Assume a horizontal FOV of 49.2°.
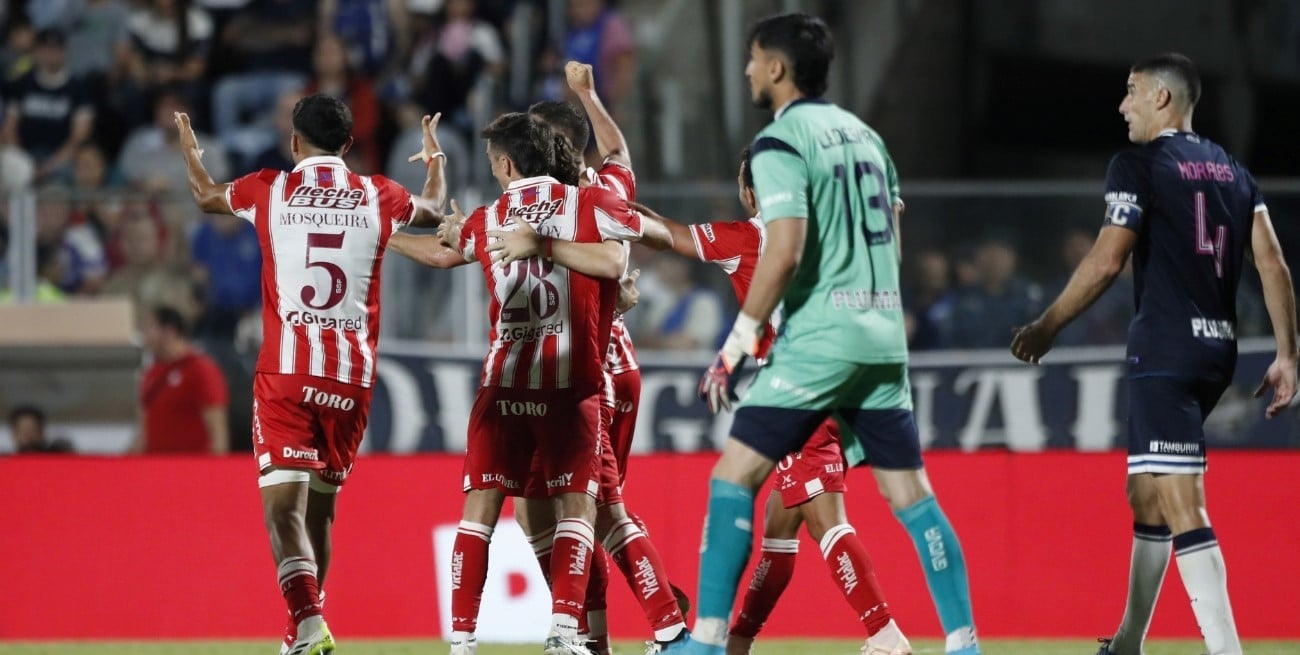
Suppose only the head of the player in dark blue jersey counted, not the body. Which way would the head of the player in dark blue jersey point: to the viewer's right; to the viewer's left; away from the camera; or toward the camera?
to the viewer's left

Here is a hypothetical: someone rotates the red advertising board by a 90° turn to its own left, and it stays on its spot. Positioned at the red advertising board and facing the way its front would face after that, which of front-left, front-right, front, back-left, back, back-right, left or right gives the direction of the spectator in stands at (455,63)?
left

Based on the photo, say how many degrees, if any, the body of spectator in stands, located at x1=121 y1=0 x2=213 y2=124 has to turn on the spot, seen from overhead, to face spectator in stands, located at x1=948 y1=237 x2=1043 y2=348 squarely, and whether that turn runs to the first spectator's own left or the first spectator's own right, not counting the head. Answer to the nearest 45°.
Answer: approximately 45° to the first spectator's own left

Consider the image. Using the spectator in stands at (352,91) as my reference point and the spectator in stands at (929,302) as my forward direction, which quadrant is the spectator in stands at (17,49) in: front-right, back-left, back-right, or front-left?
back-right

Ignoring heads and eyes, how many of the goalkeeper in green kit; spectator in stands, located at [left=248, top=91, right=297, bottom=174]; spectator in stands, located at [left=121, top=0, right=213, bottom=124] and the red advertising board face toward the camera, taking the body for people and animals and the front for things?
3

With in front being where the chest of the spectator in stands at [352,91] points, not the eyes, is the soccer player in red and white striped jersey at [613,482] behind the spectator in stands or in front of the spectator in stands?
in front

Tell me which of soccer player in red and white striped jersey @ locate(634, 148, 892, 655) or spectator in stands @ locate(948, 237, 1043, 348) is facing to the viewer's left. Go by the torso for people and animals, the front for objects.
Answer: the soccer player in red and white striped jersey

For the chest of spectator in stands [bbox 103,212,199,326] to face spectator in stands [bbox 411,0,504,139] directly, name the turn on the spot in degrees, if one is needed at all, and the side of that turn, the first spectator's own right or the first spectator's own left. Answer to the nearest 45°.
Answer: approximately 135° to the first spectator's own left

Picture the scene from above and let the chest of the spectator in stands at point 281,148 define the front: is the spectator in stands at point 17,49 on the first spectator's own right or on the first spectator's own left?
on the first spectator's own right

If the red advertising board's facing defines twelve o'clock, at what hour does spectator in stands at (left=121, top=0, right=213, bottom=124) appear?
The spectator in stands is roughly at 5 o'clock from the red advertising board.

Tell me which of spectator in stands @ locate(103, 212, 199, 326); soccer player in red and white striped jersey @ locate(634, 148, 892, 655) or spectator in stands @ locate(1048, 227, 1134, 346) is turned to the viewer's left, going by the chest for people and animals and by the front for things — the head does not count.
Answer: the soccer player in red and white striped jersey
